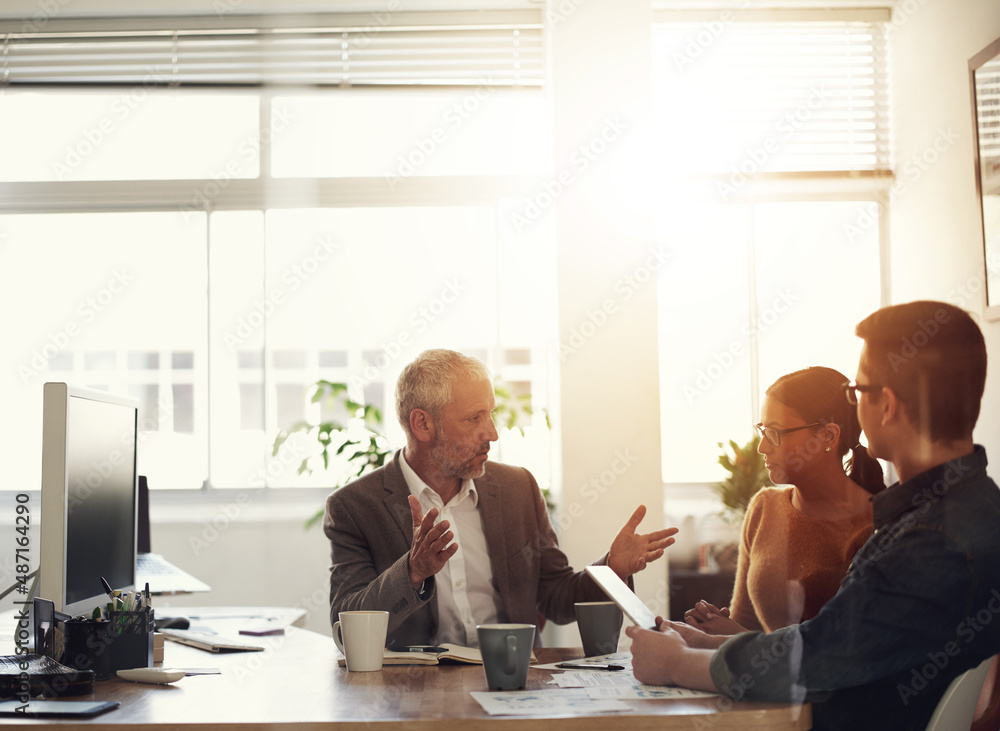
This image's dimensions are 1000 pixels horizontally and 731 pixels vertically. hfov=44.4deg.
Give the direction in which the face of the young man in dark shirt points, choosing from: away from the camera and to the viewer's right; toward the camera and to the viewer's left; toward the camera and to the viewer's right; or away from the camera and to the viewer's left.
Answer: away from the camera and to the viewer's left

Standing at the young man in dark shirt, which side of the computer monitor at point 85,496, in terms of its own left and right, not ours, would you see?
front

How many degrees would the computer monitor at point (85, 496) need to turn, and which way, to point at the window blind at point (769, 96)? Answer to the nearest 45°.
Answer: approximately 90° to its left

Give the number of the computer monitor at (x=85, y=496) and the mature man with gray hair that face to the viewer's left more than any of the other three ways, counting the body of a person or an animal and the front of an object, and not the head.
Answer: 0

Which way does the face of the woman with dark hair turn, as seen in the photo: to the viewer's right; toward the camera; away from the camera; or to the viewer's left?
to the viewer's left

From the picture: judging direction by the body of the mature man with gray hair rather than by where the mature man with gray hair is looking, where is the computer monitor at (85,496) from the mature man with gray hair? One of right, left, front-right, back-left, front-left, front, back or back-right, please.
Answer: right

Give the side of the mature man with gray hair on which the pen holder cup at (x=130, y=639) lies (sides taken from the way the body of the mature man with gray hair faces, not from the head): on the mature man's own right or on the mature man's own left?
on the mature man's own right

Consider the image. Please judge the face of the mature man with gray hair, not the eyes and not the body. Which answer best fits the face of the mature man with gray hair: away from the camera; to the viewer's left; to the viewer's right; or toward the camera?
to the viewer's right

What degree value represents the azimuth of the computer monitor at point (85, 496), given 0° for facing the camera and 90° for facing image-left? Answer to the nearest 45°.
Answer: approximately 315°

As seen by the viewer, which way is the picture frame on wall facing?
to the viewer's left

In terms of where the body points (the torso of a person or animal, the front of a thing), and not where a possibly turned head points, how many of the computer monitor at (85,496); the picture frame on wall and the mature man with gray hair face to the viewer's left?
1

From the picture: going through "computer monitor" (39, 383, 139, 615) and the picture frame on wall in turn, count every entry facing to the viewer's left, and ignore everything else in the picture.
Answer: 1

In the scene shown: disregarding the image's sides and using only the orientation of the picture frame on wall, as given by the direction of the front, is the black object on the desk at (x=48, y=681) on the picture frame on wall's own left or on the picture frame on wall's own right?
on the picture frame on wall's own left
